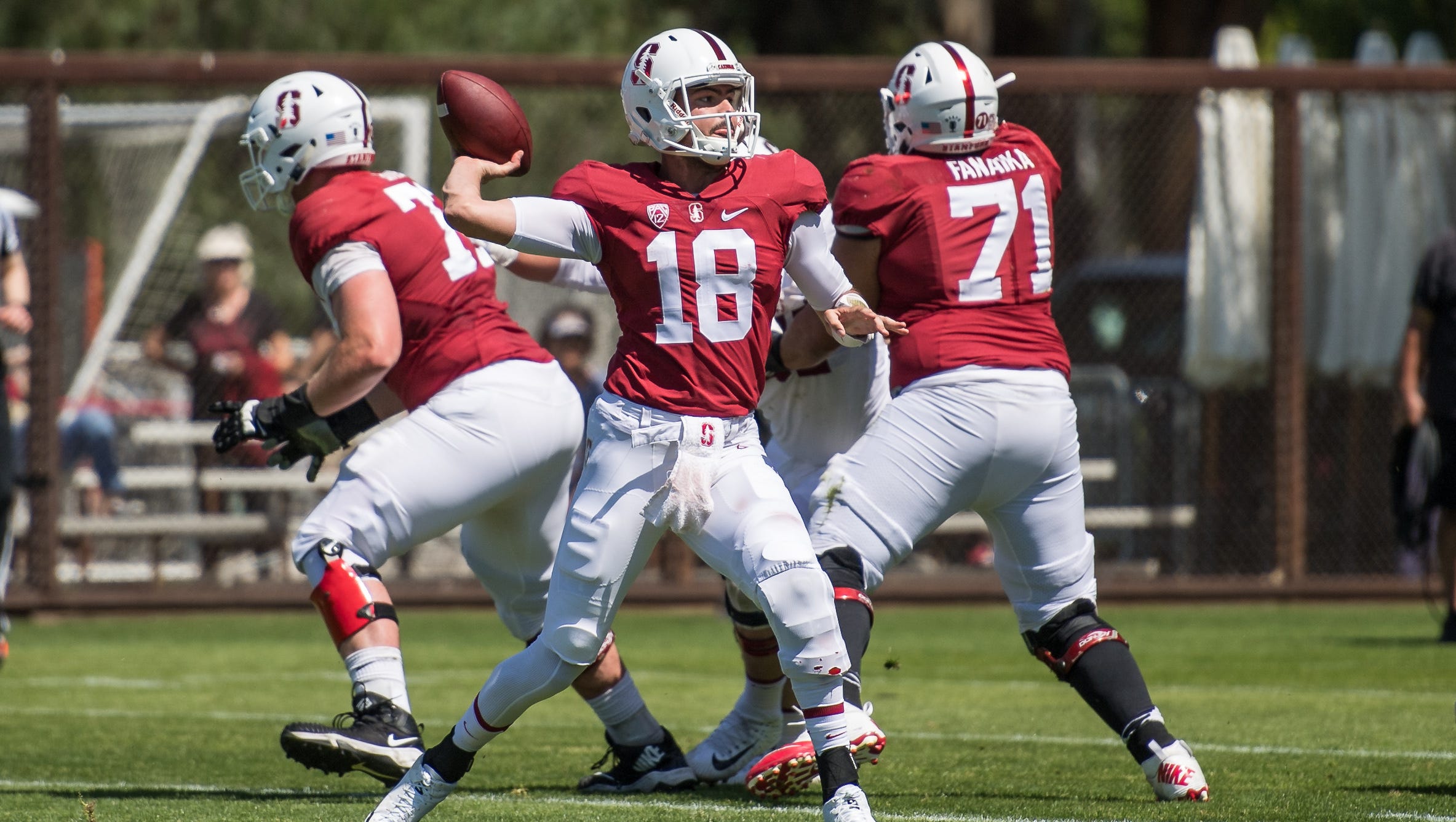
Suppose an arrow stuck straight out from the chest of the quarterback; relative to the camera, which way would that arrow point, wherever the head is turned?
toward the camera

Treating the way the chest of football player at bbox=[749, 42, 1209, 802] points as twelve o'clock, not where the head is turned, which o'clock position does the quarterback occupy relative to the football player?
The quarterback is roughly at 9 o'clock from the football player.

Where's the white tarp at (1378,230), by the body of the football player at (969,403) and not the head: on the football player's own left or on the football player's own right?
on the football player's own right

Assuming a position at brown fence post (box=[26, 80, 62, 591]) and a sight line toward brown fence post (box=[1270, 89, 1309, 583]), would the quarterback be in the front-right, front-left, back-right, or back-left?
front-right

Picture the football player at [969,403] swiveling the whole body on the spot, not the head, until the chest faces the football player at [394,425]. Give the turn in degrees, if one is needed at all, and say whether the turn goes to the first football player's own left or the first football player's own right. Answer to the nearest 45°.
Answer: approximately 45° to the first football player's own left

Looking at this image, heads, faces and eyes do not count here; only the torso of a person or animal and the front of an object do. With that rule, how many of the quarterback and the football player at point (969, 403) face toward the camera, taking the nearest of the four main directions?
1

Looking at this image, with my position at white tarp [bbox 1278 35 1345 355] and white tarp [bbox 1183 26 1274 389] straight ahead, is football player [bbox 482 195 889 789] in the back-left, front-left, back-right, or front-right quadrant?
front-left

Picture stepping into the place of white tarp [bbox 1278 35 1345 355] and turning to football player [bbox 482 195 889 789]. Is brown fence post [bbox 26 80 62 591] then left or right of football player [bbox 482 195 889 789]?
right

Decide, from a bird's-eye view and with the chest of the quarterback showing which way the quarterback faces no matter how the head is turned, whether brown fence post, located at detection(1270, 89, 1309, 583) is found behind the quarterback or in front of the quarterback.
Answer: behind

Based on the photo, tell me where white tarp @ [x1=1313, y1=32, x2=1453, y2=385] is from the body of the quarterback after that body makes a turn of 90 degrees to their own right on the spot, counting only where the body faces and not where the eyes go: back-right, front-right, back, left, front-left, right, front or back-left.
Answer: back-right

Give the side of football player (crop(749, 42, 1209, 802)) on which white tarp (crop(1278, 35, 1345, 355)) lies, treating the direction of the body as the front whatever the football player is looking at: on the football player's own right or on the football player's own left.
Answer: on the football player's own right

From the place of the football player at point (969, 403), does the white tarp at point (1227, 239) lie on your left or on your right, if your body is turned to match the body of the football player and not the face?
on your right

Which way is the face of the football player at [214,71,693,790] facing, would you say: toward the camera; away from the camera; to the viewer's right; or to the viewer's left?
to the viewer's left

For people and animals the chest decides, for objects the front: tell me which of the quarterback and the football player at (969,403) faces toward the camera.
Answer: the quarterback

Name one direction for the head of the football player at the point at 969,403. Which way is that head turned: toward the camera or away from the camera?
away from the camera

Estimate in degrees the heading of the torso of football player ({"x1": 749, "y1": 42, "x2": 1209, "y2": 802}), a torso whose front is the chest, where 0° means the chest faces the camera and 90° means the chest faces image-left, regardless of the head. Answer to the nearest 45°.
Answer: approximately 135°

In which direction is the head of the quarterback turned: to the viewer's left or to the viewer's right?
to the viewer's right
